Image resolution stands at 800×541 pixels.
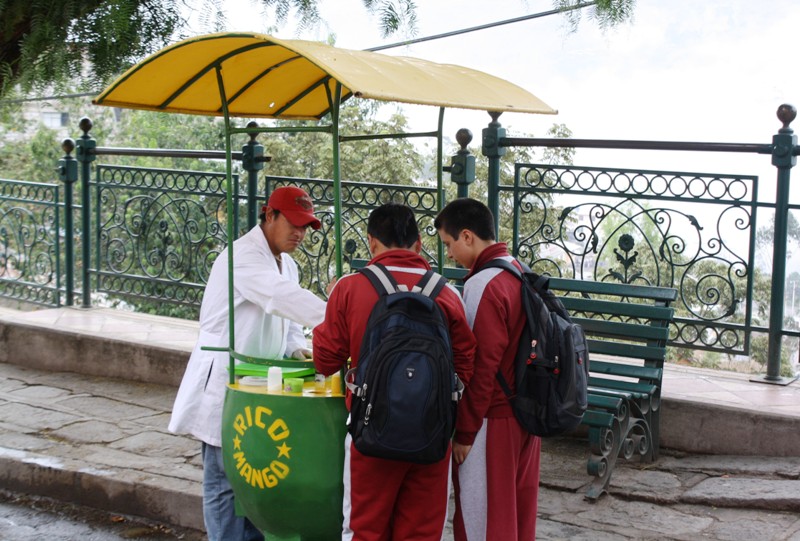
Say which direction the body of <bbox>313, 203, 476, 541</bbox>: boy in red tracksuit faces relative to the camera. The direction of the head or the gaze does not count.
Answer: away from the camera

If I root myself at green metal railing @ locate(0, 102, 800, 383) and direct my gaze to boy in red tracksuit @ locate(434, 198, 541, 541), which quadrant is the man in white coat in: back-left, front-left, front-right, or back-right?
front-right

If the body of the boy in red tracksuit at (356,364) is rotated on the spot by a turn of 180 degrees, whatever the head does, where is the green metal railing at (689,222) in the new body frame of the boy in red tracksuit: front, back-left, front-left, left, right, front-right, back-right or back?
back-left

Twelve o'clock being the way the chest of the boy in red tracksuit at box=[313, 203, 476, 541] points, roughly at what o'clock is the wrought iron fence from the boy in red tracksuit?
The wrought iron fence is roughly at 11 o'clock from the boy in red tracksuit.

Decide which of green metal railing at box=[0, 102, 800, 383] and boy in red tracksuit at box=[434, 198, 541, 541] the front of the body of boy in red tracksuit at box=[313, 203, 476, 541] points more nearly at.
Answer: the green metal railing

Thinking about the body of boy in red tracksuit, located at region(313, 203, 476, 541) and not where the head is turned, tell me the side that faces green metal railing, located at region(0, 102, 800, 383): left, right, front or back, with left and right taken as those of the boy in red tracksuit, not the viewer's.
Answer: front

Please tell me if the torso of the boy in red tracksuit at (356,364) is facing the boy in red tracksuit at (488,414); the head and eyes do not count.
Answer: no

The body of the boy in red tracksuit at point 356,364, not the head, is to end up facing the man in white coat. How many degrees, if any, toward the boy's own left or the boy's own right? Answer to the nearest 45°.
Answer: approximately 45° to the boy's own left

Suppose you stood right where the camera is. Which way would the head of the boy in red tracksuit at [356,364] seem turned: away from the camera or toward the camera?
away from the camera

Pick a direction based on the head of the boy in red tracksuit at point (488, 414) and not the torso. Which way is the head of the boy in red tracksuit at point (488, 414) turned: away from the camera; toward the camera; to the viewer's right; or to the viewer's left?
to the viewer's left
